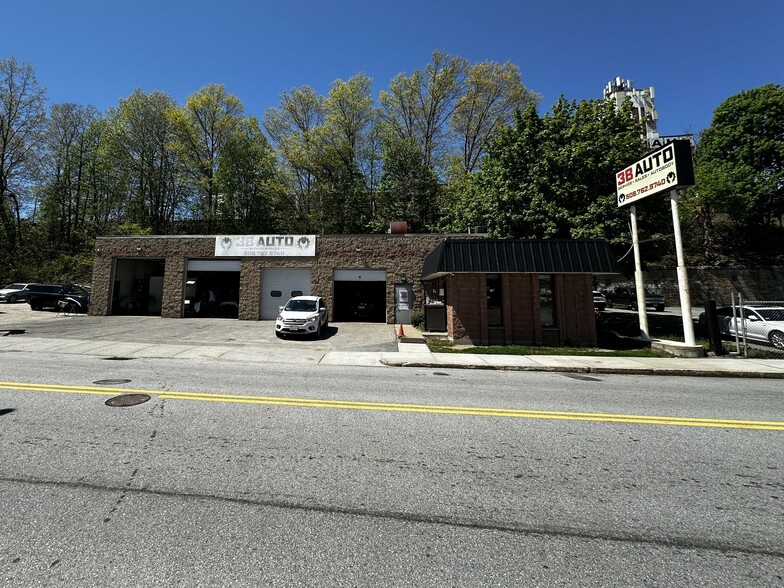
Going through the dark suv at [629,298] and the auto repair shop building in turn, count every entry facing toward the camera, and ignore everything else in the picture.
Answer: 1

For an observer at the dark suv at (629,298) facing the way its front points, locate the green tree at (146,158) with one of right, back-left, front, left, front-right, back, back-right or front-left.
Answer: back-right

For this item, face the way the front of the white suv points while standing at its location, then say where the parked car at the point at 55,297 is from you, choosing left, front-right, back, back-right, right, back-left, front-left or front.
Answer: right

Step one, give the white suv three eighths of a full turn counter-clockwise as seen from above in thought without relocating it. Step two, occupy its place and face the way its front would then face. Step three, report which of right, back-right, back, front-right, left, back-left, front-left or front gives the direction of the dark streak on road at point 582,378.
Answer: front-right

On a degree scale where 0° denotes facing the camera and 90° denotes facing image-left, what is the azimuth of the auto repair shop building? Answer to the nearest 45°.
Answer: approximately 0°

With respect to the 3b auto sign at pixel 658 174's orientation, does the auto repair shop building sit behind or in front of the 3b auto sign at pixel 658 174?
in front

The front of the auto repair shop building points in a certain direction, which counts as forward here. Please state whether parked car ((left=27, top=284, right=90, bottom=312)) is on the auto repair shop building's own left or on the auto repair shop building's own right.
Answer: on the auto repair shop building's own right
